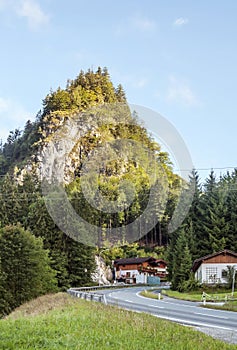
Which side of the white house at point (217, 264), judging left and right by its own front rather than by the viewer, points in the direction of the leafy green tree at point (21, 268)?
right

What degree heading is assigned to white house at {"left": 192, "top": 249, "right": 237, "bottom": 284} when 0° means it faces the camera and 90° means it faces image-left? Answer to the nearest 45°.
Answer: approximately 0°
